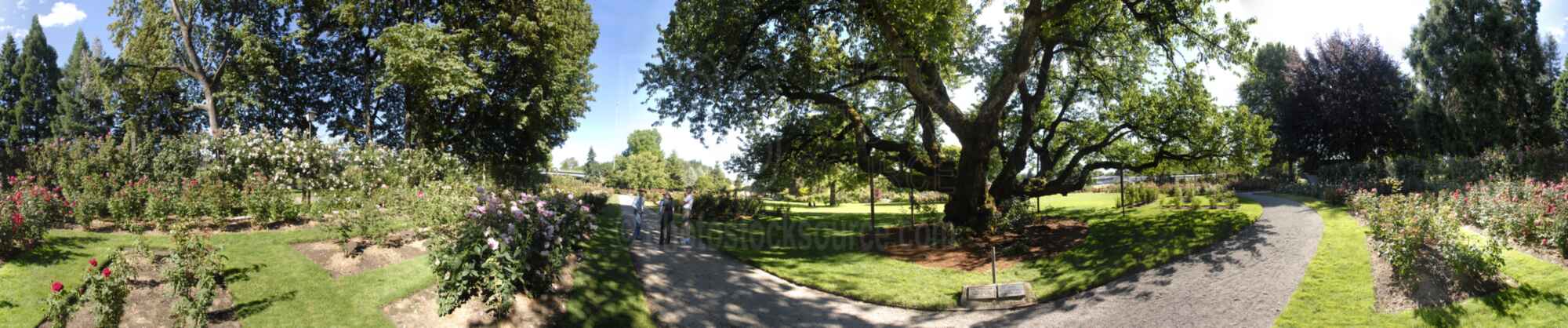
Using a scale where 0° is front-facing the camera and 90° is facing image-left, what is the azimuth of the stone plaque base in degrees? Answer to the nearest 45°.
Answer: approximately 0°

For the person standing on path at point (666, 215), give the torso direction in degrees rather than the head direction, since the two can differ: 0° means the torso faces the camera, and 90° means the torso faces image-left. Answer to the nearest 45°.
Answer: approximately 0°

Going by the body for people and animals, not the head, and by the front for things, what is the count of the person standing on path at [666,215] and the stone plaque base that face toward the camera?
2

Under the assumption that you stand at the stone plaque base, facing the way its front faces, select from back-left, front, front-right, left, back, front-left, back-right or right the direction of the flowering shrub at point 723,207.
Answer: back-right

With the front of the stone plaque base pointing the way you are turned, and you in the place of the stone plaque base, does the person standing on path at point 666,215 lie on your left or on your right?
on your right

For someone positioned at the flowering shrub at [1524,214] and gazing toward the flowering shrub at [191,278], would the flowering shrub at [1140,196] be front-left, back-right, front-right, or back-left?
back-right

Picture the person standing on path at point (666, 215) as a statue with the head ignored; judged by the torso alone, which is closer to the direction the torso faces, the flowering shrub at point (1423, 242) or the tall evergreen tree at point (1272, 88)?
the flowering shrub
